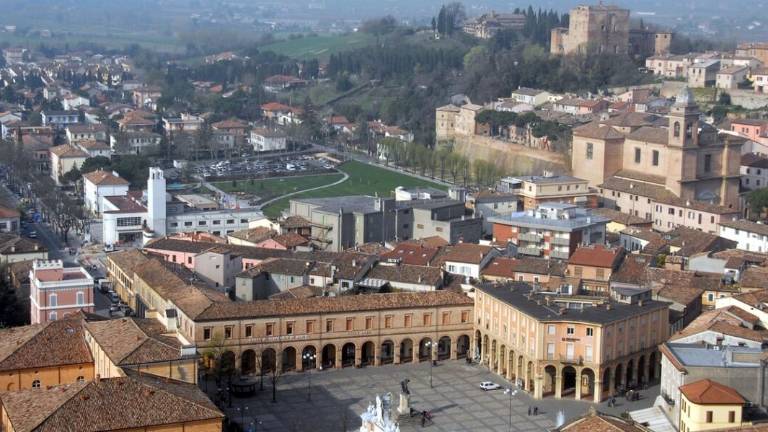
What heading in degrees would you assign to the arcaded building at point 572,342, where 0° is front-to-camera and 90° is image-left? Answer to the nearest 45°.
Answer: approximately 0°

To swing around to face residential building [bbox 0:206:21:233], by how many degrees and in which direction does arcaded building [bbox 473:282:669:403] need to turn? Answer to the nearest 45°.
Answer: approximately 135° to its right

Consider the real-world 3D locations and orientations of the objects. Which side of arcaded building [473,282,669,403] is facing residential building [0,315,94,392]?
right

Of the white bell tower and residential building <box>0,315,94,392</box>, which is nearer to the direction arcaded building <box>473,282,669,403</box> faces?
the residential building

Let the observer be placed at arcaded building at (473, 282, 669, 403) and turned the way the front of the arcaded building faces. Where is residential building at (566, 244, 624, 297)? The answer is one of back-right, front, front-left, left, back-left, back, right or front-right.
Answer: back

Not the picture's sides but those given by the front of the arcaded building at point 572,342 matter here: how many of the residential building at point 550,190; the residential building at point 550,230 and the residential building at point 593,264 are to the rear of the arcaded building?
3

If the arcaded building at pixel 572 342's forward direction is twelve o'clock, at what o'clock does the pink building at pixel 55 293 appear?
The pink building is roughly at 3 o'clock from the arcaded building.

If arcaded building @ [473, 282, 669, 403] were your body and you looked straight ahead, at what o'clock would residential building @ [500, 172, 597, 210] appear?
The residential building is roughly at 6 o'clock from the arcaded building.

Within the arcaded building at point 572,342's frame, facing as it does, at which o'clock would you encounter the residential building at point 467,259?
The residential building is roughly at 5 o'clock from the arcaded building.
